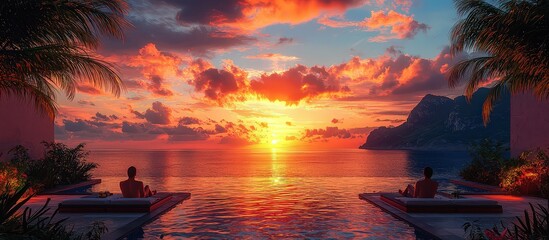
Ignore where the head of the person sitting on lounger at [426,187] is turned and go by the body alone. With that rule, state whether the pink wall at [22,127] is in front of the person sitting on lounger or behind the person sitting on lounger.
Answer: in front

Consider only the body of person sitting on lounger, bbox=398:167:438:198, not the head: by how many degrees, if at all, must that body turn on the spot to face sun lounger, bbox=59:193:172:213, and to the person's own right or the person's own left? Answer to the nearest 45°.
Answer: approximately 45° to the person's own left

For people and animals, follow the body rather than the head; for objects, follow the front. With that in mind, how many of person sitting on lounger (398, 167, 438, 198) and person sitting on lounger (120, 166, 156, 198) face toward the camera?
0

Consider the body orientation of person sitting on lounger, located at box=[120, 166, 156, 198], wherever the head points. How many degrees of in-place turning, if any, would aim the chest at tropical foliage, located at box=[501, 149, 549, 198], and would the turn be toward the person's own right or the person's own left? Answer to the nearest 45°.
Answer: approximately 45° to the person's own right

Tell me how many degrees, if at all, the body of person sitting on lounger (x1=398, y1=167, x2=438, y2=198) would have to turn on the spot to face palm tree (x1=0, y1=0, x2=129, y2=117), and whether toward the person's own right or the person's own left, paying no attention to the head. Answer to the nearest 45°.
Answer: approximately 90° to the person's own left

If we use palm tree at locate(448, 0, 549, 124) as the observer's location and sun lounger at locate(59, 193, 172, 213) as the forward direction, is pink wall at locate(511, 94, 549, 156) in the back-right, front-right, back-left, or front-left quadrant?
back-right

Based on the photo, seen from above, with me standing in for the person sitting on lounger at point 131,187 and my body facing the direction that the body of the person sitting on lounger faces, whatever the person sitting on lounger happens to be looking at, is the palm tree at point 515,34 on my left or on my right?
on my right

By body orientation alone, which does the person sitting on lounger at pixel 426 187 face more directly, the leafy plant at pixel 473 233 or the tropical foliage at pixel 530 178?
the tropical foliage

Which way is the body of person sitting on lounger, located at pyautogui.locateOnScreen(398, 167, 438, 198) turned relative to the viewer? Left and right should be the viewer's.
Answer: facing away from the viewer and to the left of the viewer

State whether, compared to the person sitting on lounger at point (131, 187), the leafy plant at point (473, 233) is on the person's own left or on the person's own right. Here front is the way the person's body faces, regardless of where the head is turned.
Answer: on the person's own right

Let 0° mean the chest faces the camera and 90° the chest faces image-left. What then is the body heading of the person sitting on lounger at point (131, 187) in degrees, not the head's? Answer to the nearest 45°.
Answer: approximately 225°

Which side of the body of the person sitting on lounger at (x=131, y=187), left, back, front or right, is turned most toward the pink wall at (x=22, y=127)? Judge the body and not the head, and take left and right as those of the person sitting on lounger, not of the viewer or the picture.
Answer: left
